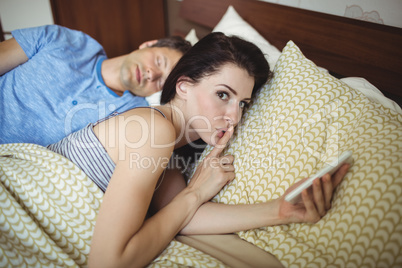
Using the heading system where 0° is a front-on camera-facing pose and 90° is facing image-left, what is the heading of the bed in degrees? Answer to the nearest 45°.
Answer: approximately 45°
